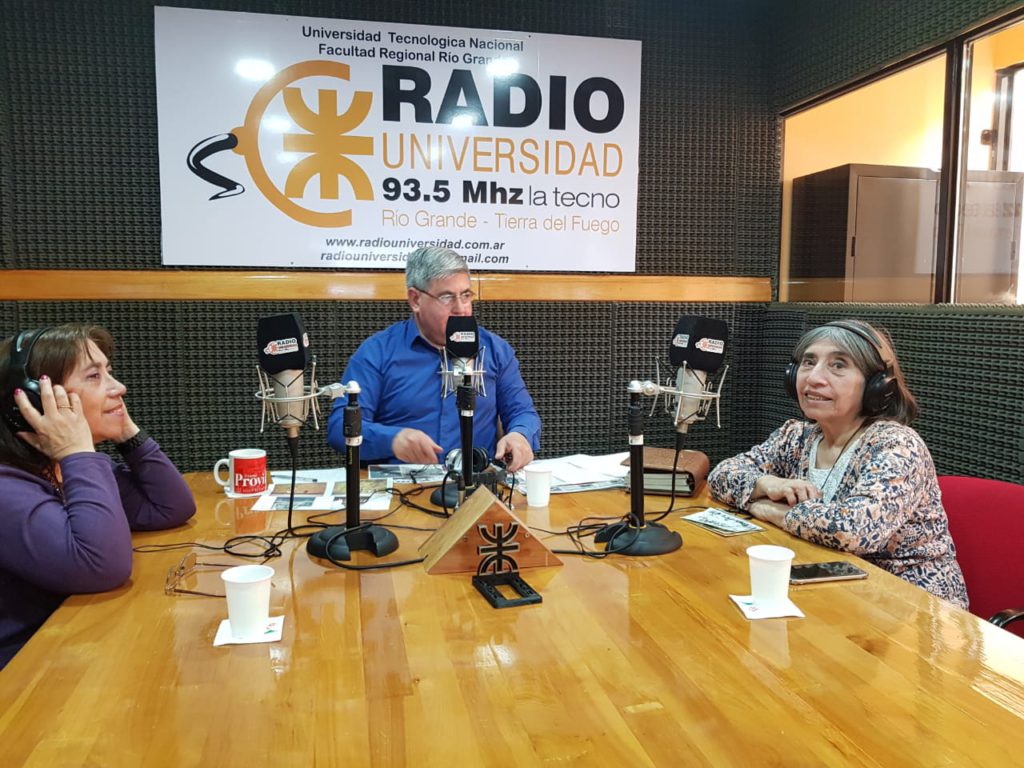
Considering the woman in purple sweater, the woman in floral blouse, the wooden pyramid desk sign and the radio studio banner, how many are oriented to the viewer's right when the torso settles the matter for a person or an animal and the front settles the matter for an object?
1

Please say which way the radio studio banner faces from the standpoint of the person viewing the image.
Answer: facing the viewer

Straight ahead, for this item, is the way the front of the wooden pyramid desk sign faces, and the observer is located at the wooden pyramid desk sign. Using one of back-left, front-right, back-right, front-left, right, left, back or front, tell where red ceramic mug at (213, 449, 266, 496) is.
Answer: back-right

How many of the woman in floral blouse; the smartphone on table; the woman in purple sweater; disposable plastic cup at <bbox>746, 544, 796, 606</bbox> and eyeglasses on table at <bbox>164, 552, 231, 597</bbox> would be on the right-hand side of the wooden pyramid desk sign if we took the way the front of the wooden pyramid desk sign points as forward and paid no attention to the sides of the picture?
2

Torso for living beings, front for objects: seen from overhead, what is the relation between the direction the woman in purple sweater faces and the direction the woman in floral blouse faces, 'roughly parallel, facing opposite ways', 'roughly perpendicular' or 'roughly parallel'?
roughly parallel, facing opposite ways

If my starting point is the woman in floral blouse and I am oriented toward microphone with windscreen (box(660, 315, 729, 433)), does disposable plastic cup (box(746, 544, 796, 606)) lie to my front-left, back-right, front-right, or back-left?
front-left

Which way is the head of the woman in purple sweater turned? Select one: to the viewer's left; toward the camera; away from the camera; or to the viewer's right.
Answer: to the viewer's right

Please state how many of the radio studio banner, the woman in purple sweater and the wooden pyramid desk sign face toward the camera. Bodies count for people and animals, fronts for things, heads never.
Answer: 2

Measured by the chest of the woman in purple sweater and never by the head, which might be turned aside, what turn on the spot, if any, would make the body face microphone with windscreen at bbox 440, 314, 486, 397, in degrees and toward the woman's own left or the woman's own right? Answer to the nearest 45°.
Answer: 0° — they already face it

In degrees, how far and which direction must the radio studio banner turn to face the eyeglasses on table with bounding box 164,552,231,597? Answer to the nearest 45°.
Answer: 0° — it already faces it

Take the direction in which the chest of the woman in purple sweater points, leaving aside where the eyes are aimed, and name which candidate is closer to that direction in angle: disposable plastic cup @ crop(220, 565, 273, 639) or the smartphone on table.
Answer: the smartphone on table

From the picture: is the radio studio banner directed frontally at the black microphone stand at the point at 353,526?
yes

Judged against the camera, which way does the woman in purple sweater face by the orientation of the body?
to the viewer's right

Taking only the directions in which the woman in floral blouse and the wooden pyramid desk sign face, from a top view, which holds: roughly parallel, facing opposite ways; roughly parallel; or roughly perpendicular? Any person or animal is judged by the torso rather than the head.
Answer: roughly perpendicular

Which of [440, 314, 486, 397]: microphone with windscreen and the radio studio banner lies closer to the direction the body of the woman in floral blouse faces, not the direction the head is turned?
the microphone with windscreen

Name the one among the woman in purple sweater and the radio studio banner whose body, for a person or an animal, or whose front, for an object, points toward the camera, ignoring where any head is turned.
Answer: the radio studio banner

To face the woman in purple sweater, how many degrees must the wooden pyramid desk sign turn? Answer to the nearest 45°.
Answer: approximately 90° to its right

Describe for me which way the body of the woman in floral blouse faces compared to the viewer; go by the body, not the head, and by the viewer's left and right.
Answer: facing the viewer and to the left of the viewer
